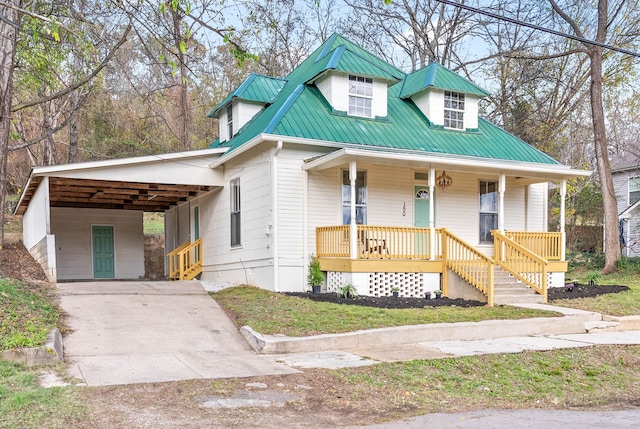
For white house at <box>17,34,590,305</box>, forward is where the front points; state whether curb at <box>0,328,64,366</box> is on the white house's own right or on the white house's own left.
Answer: on the white house's own right

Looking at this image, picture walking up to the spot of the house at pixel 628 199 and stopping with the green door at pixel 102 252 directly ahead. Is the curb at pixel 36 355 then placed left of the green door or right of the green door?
left

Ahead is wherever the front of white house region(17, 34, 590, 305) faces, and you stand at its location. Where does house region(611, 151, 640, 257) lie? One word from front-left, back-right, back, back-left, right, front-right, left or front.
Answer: left

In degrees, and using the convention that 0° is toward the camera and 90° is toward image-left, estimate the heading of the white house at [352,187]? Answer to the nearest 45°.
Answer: approximately 315°

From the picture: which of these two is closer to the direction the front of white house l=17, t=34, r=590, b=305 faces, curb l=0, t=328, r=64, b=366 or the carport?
the curb
